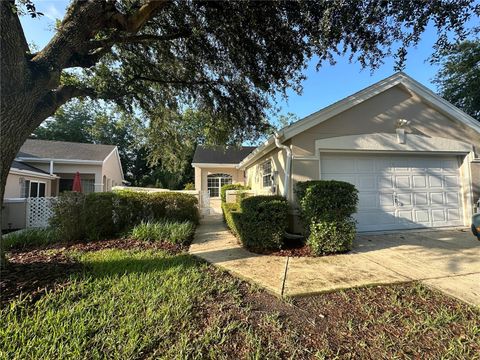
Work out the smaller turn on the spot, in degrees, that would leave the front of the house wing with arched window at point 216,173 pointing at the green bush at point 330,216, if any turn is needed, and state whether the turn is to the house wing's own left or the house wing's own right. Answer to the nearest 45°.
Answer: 0° — it already faces it

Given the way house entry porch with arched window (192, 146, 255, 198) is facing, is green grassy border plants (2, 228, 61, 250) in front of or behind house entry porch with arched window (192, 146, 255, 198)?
in front

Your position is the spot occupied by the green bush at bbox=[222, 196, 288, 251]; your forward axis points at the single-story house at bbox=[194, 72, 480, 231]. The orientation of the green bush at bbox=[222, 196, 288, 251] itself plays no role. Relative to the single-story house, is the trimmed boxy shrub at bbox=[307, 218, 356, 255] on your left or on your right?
right

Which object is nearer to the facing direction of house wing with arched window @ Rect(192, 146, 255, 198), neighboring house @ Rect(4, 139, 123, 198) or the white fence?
the white fence

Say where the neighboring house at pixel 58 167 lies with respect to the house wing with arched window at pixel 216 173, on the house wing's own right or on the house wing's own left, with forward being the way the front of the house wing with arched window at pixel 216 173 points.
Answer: on the house wing's own right

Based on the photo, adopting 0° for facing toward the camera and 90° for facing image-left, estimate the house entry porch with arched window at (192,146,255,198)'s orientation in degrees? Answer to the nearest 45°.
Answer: approximately 0°

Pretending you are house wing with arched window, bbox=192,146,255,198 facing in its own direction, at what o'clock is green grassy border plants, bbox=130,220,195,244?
The green grassy border plants is roughly at 12 o'clock from the house wing with arched window.

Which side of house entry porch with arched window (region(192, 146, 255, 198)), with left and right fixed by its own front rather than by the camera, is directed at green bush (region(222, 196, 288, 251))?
front

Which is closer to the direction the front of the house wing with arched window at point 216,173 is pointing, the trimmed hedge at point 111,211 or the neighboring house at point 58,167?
the trimmed hedge

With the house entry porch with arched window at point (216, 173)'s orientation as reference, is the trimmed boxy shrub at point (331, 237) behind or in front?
in front
